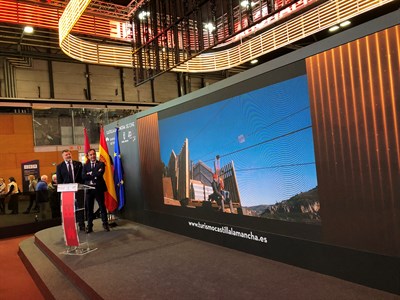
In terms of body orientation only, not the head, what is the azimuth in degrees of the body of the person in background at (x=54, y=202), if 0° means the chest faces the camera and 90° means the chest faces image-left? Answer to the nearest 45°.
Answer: approximately 315°

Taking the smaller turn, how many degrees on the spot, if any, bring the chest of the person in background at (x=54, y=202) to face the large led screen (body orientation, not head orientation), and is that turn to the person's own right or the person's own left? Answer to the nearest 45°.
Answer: approximately 45° to the person's own right

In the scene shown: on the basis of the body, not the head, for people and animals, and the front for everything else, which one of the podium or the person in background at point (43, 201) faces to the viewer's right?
the person in background

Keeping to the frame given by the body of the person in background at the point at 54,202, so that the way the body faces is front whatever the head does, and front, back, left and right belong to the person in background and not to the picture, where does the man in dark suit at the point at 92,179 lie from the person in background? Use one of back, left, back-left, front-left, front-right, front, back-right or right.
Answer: front-right

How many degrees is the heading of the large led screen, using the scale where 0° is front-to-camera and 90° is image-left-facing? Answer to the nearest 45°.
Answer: approximately 45°

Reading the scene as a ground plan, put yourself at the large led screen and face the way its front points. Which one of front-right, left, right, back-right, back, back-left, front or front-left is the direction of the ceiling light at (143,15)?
right

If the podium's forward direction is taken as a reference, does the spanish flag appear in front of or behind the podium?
behind

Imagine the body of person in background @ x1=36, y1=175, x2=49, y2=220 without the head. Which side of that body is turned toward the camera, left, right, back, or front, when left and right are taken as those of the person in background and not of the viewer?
right

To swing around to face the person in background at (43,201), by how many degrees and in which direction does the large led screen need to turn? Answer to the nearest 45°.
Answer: approximately 90° to its right

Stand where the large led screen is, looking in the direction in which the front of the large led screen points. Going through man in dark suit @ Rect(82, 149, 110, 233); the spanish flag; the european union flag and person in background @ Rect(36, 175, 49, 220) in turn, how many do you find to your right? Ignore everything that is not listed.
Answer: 4

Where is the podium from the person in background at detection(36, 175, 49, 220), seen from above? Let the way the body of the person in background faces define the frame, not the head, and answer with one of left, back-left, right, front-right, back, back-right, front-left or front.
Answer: right

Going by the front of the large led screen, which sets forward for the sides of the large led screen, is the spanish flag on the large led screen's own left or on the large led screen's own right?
on the large led screen's own right
